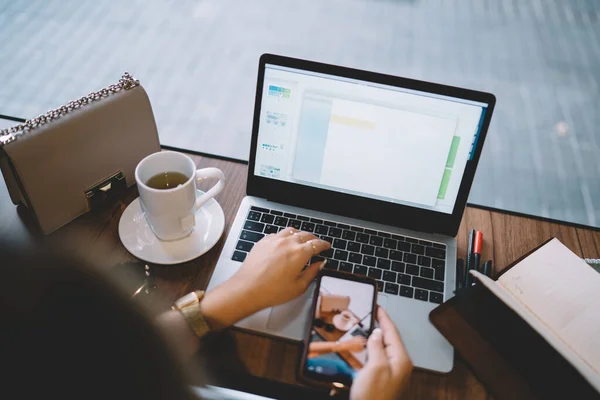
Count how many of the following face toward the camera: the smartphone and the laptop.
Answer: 2

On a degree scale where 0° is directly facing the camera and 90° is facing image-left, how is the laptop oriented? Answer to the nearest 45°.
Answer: approximately 0°
